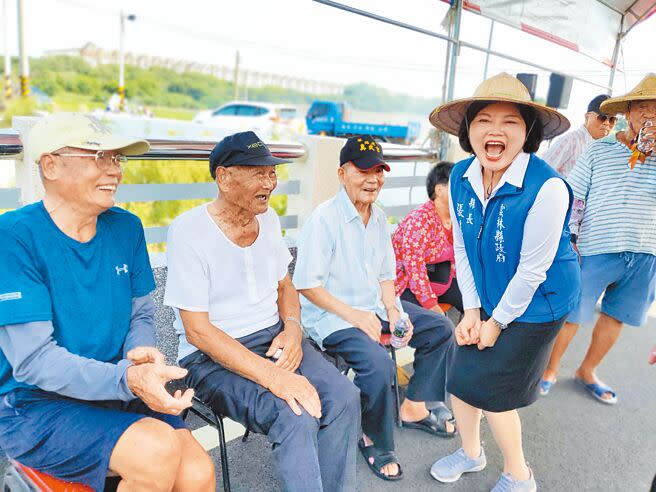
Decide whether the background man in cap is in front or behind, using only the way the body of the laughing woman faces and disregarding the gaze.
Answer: behind

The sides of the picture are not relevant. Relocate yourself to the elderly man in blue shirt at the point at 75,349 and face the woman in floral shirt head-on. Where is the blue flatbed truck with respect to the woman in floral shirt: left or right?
left

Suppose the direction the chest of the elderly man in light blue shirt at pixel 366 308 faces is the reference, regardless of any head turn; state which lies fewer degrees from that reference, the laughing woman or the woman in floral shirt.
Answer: the laughing woman

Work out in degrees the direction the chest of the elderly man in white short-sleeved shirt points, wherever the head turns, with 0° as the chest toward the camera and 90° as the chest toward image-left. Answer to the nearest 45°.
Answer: approximately 315°

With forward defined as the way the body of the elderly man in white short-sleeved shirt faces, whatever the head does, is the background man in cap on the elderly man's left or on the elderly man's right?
on the elderly man's left

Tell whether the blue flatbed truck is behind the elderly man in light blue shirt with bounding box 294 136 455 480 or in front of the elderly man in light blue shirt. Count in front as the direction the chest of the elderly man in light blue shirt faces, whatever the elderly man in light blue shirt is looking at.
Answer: behind

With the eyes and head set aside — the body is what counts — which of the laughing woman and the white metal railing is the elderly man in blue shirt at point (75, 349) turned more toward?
the laughing woman

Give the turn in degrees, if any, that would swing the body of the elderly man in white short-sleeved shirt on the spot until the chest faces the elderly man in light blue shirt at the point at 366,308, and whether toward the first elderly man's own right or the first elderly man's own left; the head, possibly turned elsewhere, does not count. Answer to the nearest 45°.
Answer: approximately 90° to the first elderly man's own left

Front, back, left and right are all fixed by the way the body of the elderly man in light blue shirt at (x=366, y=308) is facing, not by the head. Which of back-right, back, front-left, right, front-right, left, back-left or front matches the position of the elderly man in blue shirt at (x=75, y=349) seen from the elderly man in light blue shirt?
right

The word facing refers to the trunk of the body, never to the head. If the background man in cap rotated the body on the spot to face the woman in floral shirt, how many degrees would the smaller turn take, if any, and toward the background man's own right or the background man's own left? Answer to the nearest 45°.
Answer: approximately 90° to the background man's own right
